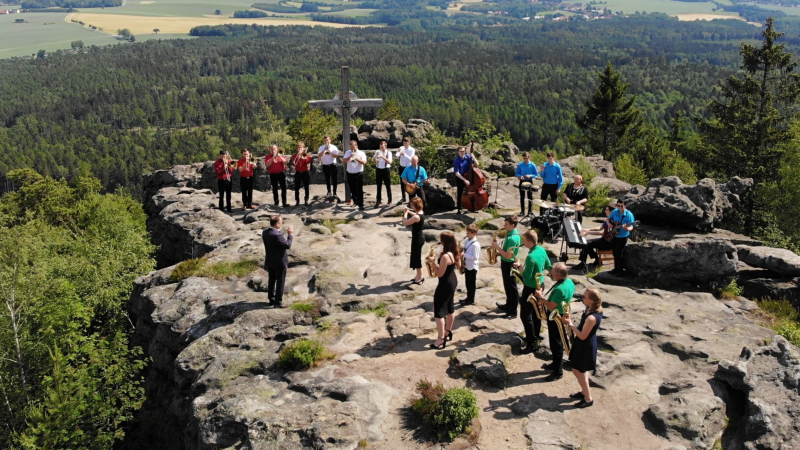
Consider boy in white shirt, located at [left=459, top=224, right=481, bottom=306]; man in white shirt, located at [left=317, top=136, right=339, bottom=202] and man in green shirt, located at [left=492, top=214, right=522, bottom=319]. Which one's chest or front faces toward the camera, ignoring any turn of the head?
man in white shirt, located at [left=317, top=136, right=339, bottom=202]

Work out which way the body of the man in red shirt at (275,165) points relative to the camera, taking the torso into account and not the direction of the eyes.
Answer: toward the camera

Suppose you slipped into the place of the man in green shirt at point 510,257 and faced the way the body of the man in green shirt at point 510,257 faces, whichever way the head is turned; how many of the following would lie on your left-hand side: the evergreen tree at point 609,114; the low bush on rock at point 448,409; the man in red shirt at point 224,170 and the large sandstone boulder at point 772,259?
1

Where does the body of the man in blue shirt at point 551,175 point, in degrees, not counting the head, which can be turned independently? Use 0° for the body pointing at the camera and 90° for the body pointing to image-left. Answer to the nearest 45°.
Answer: approximately 45°

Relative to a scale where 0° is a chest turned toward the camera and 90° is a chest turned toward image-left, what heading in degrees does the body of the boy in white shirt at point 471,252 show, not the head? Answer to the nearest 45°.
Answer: approximately 90°

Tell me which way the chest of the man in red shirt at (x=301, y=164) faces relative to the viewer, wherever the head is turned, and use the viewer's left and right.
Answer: facing the viewer

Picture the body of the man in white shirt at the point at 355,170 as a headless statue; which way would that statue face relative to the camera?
toward the camera

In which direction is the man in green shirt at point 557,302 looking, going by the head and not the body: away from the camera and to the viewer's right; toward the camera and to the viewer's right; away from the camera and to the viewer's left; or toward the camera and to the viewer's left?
away from the camera and to the viewer's left

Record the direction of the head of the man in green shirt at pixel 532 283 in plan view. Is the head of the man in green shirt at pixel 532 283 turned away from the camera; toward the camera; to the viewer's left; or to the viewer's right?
to the viewer's left

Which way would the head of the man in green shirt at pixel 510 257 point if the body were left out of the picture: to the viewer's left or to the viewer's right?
to the viewer's left

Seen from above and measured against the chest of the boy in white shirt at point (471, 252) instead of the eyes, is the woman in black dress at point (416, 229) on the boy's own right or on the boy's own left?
on the boy's own right

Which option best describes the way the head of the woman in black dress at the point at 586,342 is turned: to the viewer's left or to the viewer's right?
to the viewer's left
